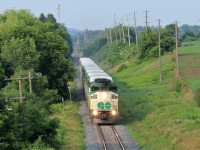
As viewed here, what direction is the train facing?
toward the camera
